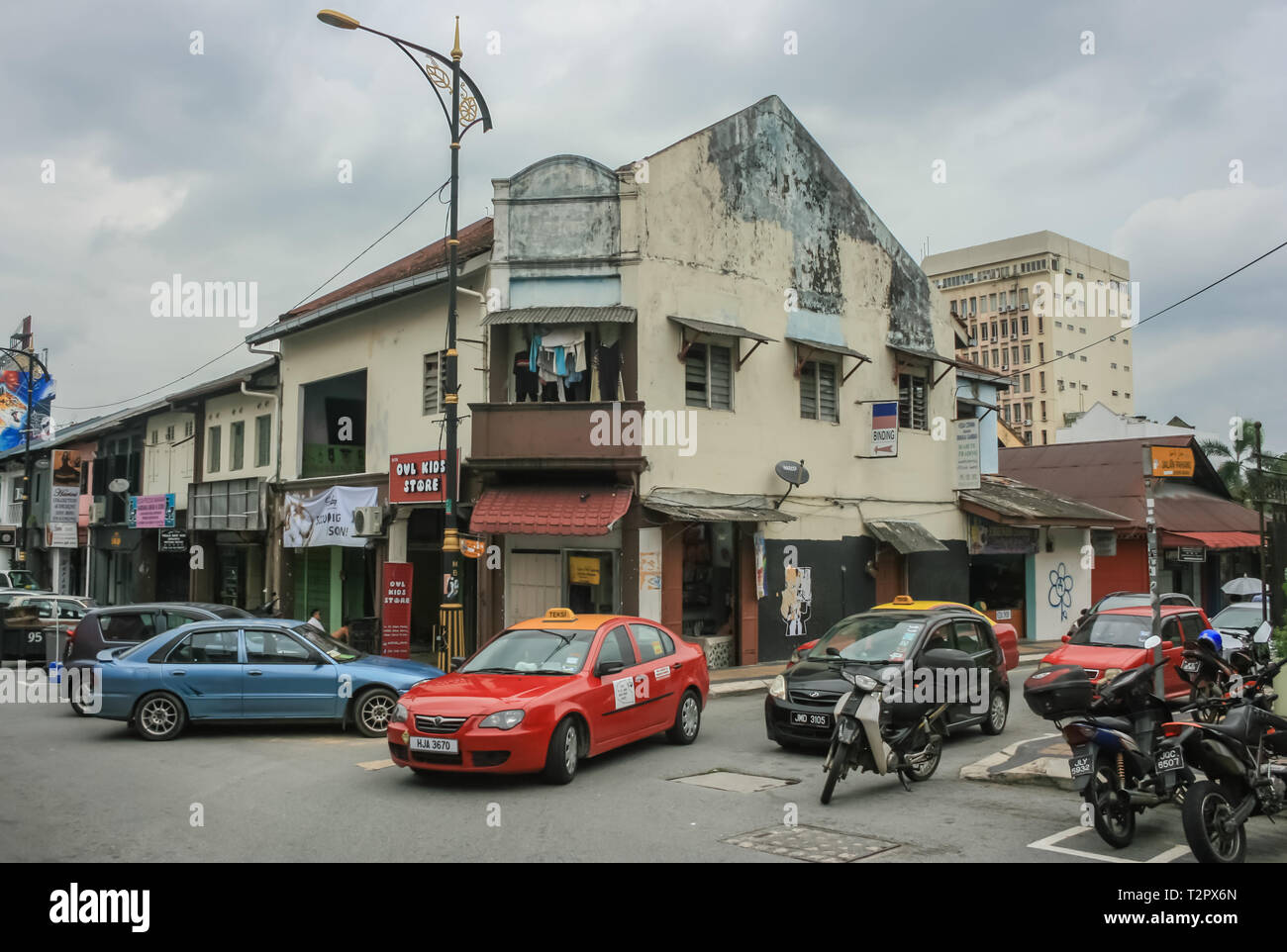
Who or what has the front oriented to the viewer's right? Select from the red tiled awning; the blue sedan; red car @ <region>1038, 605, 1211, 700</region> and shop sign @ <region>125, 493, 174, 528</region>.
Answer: the blue sedan

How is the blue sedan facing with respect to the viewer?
to the viewer's right

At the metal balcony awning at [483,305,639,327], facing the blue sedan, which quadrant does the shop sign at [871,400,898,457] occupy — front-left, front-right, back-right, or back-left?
back-left

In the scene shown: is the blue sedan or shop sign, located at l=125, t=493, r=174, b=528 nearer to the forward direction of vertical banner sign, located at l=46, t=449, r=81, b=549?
the blue sedan

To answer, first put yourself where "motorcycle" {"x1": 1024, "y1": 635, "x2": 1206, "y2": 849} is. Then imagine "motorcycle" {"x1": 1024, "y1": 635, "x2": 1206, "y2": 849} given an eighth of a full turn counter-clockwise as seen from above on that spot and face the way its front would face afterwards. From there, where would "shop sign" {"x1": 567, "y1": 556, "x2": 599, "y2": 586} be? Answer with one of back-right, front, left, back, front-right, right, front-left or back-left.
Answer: front-left

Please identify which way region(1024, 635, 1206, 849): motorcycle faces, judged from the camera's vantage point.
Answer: facing away from the viewer and to the right of the viewer

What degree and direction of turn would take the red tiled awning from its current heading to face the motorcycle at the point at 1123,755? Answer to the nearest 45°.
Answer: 0° — it already faces it
